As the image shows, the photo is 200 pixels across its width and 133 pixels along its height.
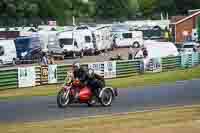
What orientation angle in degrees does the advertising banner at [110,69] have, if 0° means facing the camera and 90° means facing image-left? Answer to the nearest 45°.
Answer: approximately 0°

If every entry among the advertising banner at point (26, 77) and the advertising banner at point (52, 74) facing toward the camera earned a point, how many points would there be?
2

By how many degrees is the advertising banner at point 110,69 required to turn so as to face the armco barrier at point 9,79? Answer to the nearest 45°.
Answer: approximately 45° to its right

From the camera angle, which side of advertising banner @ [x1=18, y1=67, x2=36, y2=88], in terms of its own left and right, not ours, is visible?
front

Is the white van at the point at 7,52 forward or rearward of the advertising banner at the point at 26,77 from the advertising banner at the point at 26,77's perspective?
rearward

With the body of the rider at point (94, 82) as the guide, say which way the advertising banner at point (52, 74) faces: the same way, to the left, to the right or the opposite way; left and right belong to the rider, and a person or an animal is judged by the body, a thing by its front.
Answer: to the left

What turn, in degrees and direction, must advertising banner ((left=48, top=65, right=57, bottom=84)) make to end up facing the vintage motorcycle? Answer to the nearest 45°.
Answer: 0° — it already faces it

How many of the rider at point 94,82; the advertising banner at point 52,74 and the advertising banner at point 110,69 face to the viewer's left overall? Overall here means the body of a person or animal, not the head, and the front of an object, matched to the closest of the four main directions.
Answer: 1
